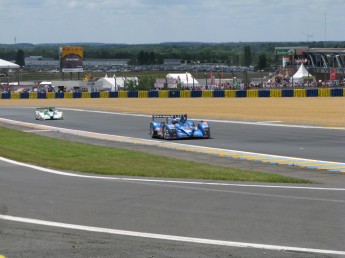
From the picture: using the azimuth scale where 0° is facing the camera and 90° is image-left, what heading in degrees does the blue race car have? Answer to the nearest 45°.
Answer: approximately 315°
